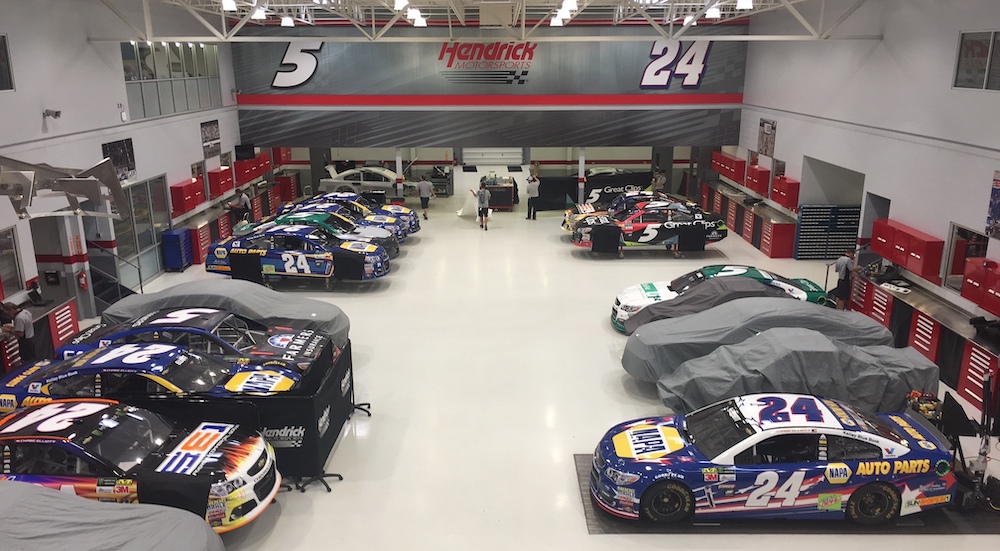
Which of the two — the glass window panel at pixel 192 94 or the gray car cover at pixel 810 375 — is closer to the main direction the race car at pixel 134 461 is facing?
the gray car cover

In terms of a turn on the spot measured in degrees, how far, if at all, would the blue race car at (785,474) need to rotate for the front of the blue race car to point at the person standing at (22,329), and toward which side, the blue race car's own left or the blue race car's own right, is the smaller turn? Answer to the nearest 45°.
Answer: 0° — it already faces them

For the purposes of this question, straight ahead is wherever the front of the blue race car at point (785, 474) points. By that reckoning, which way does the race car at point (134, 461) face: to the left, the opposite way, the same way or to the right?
the opposite way

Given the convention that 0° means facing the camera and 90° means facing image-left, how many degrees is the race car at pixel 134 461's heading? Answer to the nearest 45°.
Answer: approximately 315°

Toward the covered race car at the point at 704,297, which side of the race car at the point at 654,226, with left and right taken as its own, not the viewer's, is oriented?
left

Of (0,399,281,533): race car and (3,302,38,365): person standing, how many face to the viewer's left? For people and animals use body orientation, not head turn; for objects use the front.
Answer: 1

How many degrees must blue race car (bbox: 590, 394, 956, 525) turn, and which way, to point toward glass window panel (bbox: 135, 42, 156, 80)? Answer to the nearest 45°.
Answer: approximately 45° to its right

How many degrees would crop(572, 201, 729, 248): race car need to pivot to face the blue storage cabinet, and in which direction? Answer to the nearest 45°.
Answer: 0° — it already faces it

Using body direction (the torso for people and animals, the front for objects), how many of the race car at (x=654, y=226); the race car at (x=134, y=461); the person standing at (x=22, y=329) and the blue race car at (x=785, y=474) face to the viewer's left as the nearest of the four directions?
3

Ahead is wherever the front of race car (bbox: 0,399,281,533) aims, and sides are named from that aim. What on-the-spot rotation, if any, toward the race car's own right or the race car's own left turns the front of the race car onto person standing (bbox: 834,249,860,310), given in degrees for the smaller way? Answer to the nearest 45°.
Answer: approximately 45° to the race car's own left

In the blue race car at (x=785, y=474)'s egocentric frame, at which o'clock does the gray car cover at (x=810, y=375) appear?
The gray car cover is roughly at 3 o'clock from the blue race car.

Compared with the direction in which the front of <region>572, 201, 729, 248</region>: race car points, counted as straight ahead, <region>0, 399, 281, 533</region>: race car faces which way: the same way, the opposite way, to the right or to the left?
the opposite way

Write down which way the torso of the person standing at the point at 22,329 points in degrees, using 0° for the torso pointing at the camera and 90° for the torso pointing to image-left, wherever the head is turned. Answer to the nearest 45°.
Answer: approximately 90°

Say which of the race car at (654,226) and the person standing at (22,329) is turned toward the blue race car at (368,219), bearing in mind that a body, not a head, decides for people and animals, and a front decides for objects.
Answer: the race car

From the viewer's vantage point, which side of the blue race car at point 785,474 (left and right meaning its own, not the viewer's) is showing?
left

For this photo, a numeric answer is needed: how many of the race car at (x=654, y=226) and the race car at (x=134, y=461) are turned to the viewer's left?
1

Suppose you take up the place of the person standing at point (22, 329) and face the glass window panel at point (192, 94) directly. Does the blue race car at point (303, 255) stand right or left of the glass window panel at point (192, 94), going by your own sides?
right

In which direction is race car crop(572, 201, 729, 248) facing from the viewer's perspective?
to the viewer's left
